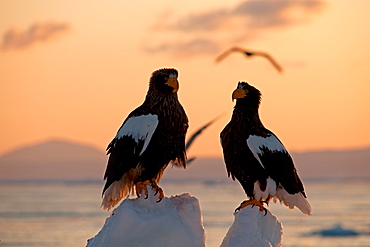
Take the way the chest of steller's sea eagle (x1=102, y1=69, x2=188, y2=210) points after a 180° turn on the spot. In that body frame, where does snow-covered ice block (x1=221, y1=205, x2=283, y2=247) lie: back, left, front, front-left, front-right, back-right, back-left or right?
back-right

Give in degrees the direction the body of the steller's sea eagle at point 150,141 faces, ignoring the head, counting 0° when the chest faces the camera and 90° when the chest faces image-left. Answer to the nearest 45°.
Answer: approximately 315°
